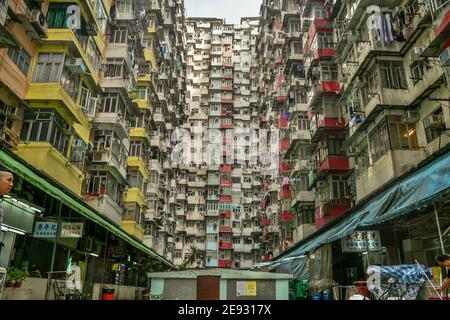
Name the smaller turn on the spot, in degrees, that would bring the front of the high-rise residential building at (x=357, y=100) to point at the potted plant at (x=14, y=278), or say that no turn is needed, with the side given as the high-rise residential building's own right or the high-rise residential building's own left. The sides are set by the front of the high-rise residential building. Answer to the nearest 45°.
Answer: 0° — it already faces it

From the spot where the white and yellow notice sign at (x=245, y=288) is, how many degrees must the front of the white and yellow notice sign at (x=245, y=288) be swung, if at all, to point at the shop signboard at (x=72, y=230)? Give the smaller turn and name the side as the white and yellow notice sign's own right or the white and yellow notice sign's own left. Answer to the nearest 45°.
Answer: approximately 45° to the white and yellow notice sign's own right

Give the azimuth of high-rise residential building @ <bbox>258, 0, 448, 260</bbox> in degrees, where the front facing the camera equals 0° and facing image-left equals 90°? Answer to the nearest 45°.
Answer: approximately 45°

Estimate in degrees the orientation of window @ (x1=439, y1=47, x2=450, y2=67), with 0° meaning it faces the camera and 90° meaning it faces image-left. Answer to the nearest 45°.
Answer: approximately 45°

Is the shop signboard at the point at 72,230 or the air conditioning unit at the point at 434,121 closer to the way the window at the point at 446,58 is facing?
the shop signboard
